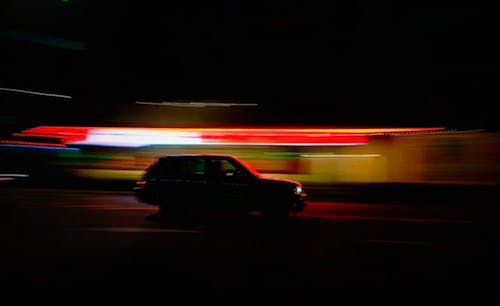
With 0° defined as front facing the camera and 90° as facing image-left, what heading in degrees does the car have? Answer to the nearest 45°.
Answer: approximately 270°
